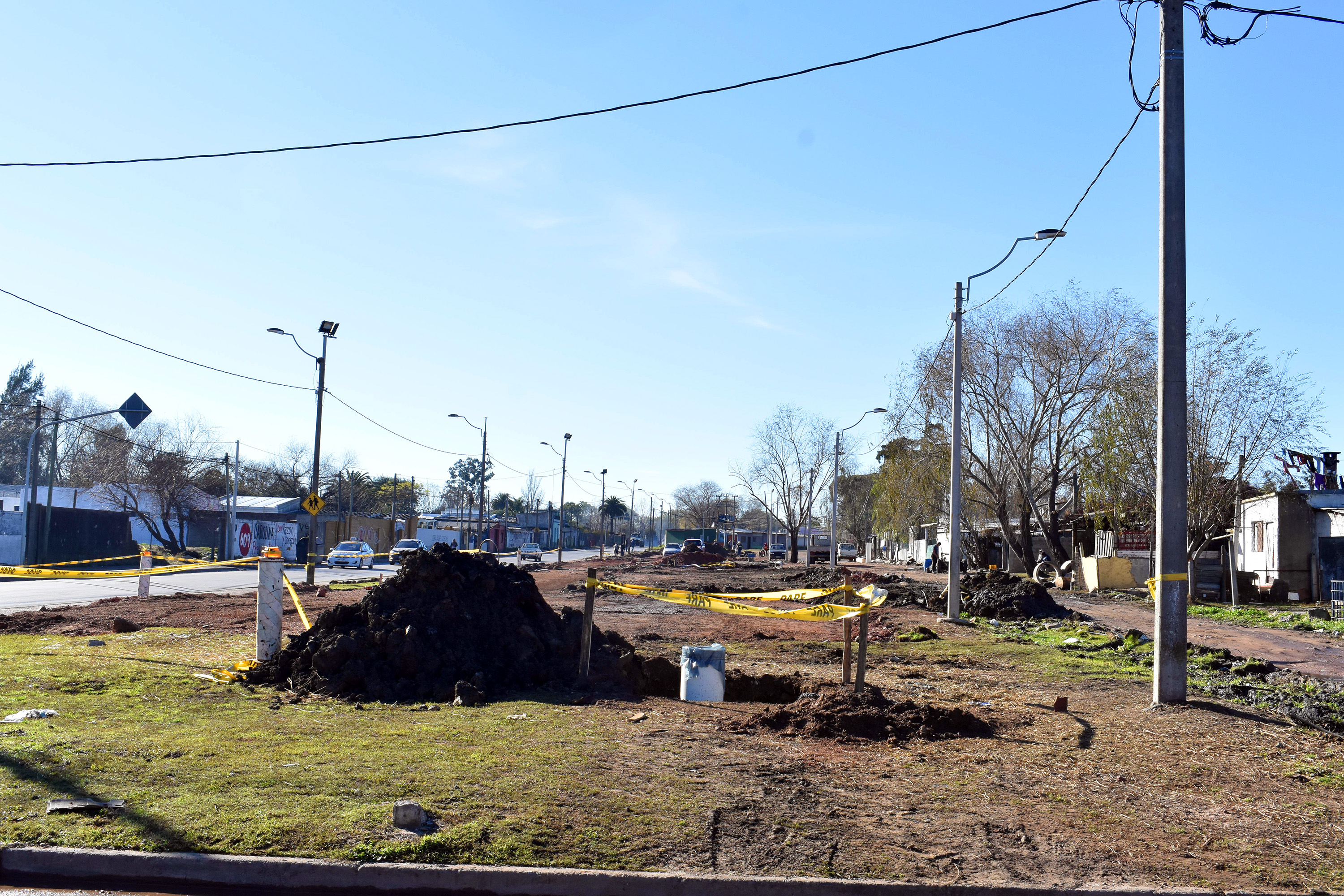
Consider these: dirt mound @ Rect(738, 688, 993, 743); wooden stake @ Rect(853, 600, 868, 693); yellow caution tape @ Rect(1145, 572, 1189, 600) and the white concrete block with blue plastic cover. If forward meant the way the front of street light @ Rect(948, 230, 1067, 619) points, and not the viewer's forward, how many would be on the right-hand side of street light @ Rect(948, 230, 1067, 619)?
4

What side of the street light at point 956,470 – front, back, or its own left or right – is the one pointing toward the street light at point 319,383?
back

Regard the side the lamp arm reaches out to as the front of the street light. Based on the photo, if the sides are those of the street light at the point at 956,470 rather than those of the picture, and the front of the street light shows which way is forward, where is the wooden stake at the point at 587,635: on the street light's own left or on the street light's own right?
on the street light's own right

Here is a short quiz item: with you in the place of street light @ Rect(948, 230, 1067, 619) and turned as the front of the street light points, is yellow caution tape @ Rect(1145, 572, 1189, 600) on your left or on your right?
on your right

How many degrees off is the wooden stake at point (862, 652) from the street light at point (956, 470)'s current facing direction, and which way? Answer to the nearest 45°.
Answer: approximately 90° to its right

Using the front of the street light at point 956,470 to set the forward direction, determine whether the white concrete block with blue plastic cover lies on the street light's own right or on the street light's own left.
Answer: on the street light's own right

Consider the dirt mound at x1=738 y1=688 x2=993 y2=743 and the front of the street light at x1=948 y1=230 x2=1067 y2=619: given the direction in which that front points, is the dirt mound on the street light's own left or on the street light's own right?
on the street light's own right

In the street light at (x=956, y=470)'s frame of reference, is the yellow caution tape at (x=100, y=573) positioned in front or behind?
behind

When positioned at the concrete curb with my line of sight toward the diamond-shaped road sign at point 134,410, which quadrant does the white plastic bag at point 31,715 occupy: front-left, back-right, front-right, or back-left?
front-left

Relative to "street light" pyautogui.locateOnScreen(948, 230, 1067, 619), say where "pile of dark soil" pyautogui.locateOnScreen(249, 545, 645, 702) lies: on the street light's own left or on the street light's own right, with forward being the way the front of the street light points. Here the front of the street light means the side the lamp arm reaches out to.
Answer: on the street light's own right

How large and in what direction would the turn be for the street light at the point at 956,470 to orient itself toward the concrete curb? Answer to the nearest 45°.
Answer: approximately 90° to its right

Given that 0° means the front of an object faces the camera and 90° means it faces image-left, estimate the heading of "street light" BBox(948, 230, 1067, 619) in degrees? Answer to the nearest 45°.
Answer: approximately 270°

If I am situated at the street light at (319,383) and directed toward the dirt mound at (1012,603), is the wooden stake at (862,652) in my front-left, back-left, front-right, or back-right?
front-right

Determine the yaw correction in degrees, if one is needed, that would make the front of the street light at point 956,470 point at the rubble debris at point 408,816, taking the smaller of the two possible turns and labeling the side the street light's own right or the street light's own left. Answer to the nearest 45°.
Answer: approximately 90° to the street light's own right

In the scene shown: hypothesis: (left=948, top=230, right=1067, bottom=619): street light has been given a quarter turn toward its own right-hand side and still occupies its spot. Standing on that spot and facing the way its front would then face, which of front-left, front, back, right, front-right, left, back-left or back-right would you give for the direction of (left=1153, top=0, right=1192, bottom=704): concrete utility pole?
front

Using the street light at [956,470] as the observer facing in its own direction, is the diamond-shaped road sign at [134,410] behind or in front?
behind
